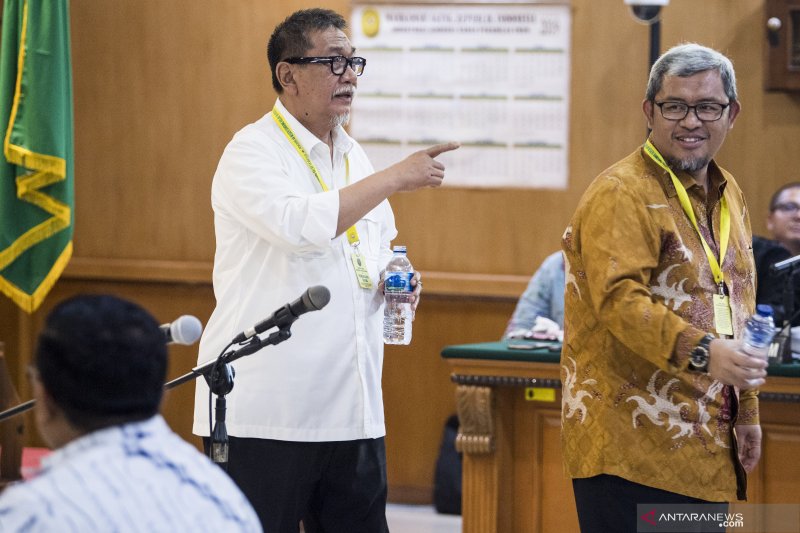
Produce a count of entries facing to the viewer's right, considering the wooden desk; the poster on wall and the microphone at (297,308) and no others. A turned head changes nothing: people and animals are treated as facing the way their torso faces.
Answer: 1

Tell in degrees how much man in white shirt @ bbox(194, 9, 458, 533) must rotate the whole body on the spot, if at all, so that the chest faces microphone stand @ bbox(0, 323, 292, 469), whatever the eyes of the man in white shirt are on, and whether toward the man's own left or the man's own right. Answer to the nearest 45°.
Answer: approximately 45° to the man's own right

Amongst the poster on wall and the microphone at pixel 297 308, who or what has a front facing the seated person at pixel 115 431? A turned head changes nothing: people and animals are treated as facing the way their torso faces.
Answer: the poster on wall

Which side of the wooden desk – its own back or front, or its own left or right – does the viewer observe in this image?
front

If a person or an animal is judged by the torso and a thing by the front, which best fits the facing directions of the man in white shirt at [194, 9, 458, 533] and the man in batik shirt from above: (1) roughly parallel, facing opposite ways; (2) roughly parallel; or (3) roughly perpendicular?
roughly parallel

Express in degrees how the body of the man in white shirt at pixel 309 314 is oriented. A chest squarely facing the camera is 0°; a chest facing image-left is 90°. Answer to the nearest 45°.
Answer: approximately 315°

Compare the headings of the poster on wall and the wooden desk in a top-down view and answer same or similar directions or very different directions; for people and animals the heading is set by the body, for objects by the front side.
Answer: same or similar directions

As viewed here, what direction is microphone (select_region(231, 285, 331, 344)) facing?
to the viewer's right

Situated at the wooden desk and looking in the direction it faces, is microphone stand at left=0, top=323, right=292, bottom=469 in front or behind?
in front

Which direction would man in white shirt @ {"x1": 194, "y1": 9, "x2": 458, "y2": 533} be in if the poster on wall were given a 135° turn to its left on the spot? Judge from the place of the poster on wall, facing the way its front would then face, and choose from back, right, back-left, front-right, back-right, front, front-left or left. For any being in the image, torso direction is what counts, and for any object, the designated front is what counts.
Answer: back-right

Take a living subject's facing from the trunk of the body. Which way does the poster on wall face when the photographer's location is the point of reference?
facing the viewer

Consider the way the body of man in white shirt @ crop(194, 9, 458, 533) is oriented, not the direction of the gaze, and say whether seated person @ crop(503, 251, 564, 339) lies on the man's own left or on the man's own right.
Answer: on the man's own left

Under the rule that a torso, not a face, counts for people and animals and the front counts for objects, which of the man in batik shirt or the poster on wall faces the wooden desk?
the poster on wall

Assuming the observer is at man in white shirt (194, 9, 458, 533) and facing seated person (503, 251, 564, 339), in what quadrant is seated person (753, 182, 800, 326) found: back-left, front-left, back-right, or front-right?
front-right

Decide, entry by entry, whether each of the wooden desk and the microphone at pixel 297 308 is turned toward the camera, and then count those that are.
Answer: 1

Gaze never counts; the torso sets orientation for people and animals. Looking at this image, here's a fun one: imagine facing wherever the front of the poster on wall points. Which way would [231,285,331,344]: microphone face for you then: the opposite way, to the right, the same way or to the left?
to the left
